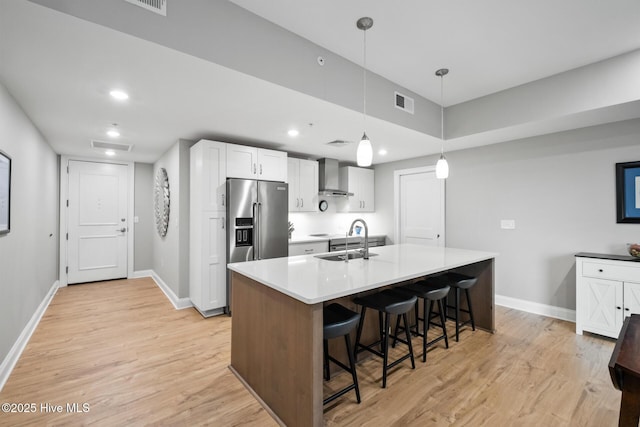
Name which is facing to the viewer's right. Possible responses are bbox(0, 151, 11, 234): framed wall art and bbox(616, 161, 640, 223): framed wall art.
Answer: bbox(0, 151, 11, 234): framed wall art

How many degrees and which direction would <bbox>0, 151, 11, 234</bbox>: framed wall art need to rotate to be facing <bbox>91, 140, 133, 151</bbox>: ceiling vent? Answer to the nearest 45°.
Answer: approximately 45° to its left

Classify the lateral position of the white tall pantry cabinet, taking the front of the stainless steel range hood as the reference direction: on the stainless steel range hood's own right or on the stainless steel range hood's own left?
on the stainless steel range hood's own right

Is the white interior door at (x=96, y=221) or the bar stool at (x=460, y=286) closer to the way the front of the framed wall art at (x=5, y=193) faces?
the bar stool

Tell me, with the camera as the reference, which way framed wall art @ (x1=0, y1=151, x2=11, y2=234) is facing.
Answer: facing to the right of the viewer

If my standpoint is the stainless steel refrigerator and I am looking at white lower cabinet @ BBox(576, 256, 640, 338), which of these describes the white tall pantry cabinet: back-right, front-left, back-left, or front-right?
back-right

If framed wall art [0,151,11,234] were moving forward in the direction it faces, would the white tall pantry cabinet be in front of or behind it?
in front

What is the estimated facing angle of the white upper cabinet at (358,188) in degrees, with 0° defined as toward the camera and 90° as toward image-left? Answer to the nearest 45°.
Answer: approximately 315°

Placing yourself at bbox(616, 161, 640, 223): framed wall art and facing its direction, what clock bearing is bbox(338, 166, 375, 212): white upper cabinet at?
The white upper cabinet is roughly at 3 o'clock from the framed wall art.

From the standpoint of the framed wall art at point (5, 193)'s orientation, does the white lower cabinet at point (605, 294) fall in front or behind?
in front

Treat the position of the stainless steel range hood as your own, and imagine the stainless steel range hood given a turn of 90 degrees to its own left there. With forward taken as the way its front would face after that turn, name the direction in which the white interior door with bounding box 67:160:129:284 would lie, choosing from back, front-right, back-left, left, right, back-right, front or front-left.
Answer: back-left

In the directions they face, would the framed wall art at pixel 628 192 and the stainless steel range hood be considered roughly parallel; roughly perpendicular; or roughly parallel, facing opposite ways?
roughly perpendicular

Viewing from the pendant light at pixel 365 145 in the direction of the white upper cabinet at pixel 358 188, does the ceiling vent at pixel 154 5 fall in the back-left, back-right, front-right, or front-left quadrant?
back-left
